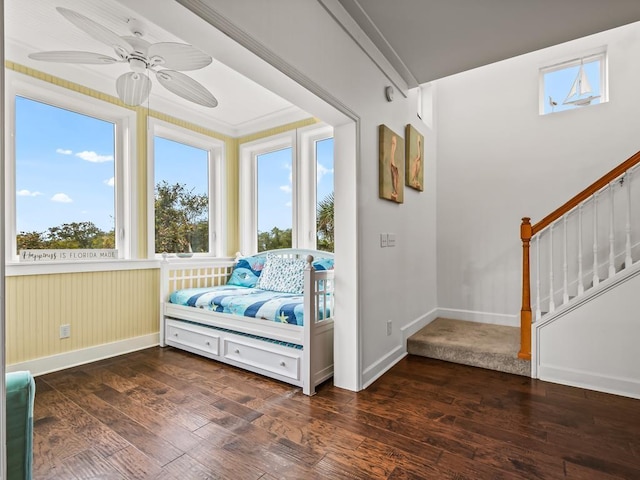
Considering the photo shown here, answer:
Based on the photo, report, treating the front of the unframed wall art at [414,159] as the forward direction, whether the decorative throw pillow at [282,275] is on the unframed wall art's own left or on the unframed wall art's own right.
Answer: on the unframed wall art's own right

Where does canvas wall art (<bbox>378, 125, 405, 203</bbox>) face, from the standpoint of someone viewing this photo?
facing the viewer and to the right of the viewer

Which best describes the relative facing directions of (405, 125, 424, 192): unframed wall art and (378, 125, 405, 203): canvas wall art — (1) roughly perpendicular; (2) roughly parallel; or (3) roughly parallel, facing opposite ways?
roughly parallel

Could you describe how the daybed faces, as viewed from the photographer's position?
facing the viewer and to the left of the viewer

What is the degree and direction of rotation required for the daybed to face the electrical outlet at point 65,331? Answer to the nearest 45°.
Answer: approximately 45° to its right

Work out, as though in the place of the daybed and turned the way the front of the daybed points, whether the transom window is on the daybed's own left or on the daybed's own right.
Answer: on the daybed's own left

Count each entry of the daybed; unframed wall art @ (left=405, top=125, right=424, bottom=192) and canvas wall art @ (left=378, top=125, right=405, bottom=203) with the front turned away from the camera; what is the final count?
0
